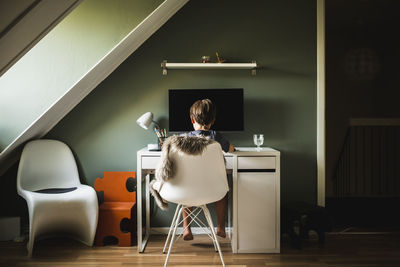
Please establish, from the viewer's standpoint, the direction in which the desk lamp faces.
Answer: facing to the left of the viewer

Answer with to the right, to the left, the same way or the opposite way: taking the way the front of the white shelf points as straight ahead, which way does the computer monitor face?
the same way

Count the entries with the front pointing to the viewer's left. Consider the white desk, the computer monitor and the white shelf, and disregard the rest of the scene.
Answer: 0

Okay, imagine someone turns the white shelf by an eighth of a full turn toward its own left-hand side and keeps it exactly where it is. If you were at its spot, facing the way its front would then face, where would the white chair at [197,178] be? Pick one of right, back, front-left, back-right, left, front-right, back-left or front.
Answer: front-right

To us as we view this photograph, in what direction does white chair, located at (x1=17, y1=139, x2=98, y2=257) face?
facing the viewer and to the right of the viewer

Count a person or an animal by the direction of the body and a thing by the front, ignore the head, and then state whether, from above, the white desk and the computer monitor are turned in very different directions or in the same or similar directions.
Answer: same or similar directions

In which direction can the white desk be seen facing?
toward the camera

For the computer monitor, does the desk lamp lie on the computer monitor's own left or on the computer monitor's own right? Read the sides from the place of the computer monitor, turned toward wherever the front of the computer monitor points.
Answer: on the computer monitor's own right

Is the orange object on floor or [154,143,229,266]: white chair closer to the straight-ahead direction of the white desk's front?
the white chair

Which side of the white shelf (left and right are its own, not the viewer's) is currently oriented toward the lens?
front

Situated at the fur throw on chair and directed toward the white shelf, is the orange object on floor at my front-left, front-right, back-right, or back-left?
front-left
